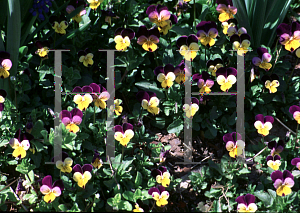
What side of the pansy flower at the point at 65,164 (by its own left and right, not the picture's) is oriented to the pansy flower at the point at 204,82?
left

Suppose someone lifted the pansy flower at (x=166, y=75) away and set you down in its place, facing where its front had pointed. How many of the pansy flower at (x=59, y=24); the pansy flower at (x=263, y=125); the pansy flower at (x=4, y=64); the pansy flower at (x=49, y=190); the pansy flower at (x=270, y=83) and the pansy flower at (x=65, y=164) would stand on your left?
2

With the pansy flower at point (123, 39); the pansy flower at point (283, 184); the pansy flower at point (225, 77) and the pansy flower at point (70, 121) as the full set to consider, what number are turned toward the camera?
4

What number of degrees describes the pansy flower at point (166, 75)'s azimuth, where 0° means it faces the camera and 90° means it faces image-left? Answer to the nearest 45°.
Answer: approximately 0°

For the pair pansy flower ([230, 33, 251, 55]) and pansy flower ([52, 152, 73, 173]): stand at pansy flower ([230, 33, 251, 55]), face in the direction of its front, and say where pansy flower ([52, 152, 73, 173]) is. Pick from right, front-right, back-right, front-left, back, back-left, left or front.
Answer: front-right

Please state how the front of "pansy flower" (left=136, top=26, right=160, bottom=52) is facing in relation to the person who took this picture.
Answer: facing the viewer

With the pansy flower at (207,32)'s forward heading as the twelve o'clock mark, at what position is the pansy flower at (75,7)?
the pansy flower at (75,7) is roughly at 3 o'clock from the pansy flower at (207,32).

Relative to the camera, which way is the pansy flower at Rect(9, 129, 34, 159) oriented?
toward the camera

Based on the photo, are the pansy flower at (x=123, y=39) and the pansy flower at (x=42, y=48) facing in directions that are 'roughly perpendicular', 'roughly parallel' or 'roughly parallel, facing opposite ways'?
roughly parallel

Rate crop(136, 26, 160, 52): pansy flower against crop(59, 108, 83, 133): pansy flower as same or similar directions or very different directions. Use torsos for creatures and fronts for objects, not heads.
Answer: same or similar directions

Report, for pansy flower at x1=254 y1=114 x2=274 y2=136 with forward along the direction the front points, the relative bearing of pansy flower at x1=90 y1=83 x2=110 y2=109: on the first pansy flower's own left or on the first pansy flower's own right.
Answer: on the first pansy flower's own right

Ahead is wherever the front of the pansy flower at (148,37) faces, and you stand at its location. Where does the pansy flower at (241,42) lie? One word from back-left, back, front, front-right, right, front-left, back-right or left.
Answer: left

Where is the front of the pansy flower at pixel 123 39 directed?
toward the camera

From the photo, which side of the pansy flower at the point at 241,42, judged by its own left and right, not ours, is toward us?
front
